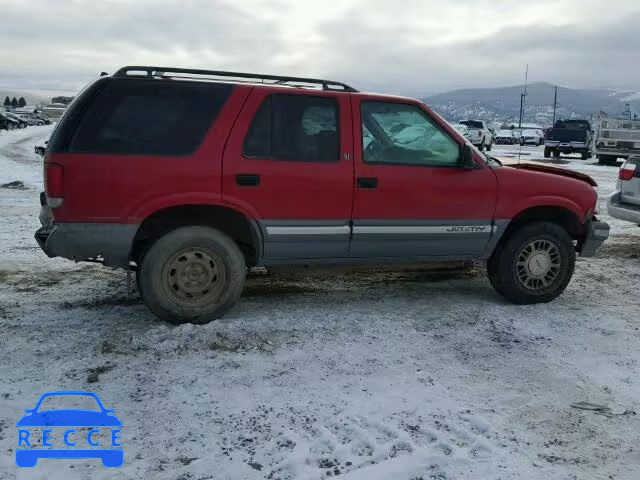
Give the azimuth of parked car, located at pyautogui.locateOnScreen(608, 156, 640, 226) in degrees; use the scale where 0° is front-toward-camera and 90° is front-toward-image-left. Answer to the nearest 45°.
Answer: approximately 225°

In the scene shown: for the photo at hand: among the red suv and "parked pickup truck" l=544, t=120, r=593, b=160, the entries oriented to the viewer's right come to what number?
1

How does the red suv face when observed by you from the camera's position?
facing to the right of the viewer

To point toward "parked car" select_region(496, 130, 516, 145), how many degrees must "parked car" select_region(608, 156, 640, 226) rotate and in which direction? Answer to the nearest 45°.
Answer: approximately 45° to its left

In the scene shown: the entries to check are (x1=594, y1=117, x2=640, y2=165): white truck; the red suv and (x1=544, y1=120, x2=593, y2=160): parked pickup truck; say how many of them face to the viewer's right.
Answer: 1

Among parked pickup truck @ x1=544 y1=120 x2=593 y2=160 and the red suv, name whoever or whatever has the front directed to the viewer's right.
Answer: the red suv

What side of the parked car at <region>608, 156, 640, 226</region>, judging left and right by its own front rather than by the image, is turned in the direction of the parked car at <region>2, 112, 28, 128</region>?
left

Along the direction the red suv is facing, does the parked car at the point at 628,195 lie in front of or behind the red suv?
in front
